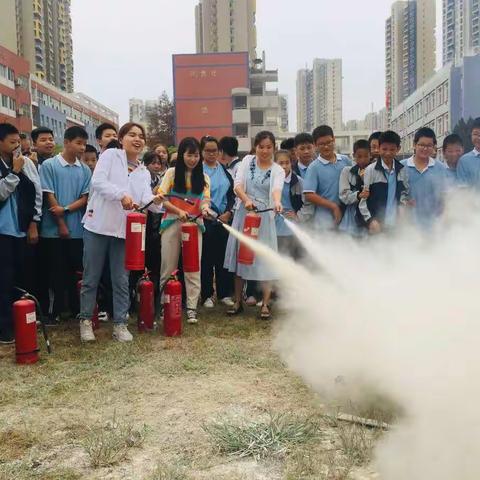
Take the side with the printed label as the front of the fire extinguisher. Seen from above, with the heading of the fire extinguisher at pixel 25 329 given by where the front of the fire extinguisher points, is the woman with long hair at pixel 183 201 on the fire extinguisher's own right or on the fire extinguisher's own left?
on the fire extinguisher's own left

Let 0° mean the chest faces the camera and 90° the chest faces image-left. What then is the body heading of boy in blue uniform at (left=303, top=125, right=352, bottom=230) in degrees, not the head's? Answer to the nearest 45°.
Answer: approximately 315°

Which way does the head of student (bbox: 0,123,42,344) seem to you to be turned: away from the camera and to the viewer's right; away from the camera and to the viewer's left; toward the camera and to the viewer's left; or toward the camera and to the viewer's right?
toward the camera and to the viewer's right

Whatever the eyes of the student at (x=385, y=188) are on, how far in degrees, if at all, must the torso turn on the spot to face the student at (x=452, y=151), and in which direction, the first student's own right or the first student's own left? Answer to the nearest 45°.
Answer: approximately 135° to the first student's own left

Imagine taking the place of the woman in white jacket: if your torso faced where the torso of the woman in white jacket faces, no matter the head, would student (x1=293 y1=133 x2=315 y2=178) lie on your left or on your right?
on your left

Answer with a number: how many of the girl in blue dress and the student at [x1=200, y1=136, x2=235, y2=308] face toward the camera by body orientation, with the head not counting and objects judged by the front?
2

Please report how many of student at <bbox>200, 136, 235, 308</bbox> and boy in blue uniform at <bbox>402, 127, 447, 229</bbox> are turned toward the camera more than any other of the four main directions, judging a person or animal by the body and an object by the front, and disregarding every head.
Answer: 2

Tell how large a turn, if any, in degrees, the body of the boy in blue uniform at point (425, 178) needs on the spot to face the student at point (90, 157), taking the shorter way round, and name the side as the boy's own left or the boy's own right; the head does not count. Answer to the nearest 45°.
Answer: approximately 90° to the boy's own right

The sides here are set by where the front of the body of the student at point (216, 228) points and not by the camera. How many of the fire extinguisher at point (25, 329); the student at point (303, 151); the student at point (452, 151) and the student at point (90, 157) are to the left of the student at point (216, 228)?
2

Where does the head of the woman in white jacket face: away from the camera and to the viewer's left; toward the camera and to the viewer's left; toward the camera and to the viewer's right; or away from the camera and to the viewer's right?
toward the camera and to the viewer's right

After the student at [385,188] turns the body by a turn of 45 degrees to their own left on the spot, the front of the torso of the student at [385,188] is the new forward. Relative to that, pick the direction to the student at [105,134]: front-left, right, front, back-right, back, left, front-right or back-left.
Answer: back-right

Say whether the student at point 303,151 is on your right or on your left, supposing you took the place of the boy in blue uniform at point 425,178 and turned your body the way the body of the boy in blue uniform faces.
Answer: on your right
